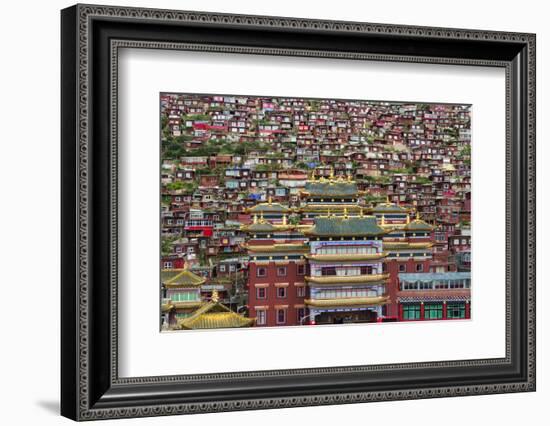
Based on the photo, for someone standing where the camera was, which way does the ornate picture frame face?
facing the viewer and to the right of the viewer

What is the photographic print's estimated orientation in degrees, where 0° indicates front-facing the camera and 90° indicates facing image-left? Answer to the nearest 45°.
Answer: approximately 315°
